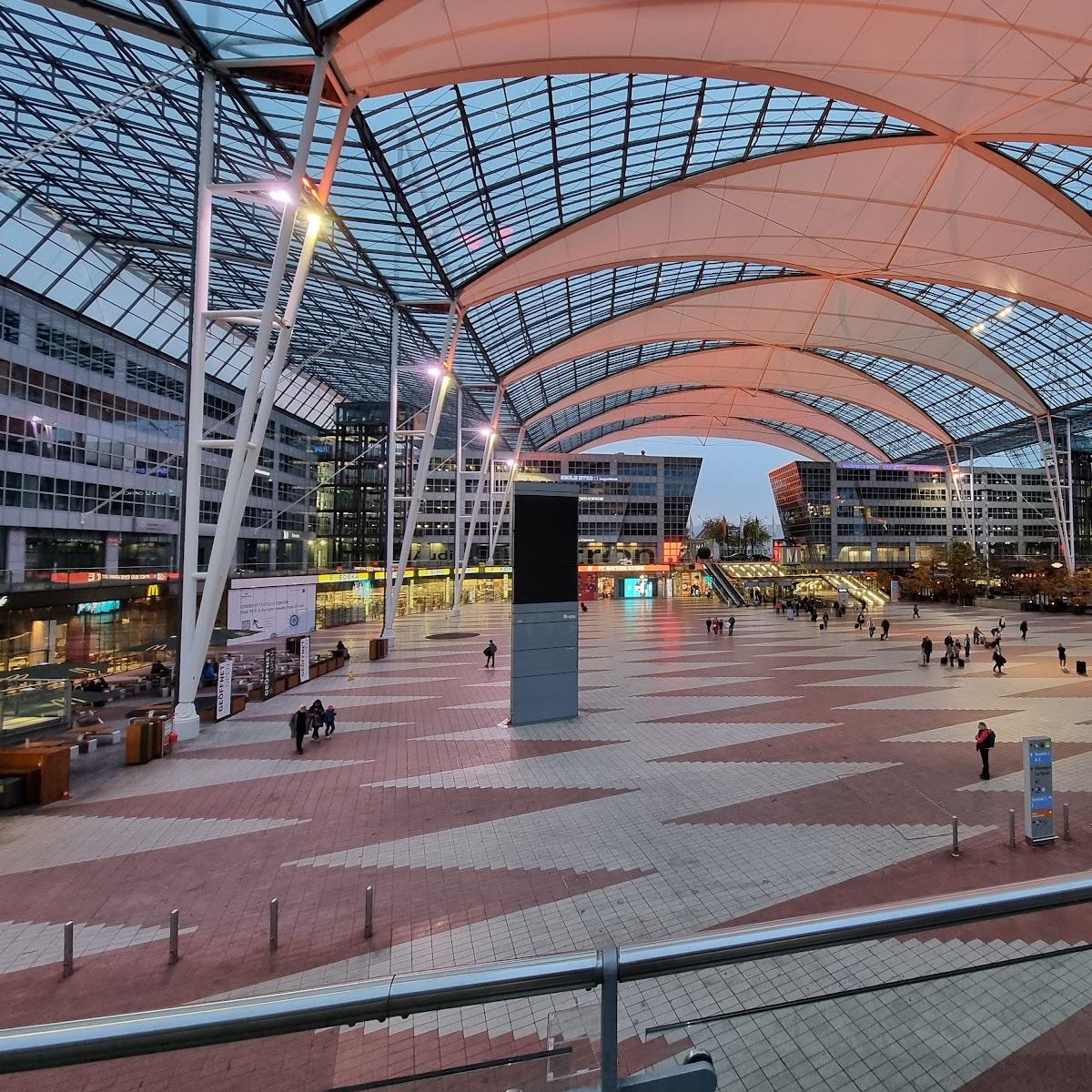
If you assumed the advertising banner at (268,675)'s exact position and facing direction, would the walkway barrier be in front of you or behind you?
in front

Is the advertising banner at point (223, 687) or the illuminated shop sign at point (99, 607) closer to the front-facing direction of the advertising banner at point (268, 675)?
the advertising banner

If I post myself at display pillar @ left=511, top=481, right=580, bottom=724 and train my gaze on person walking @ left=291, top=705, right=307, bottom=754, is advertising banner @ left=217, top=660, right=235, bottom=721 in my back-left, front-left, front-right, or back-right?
front-right

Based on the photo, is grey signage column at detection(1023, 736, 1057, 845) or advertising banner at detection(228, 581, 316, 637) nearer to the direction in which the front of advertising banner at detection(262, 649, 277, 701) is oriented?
the grey signage column

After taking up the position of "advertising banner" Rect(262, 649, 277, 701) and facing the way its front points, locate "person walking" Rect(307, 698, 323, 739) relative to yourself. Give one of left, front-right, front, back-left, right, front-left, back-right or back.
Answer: front

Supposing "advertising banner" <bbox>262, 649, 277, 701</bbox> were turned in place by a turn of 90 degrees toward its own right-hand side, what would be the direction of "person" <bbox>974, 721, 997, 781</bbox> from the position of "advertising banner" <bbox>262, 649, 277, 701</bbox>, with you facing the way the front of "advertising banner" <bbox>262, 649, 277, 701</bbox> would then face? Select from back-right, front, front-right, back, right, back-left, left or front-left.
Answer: back-left

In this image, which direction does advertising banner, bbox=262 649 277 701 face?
toward the camera

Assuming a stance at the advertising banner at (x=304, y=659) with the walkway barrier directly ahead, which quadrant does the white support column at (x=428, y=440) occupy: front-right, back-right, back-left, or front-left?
back-left

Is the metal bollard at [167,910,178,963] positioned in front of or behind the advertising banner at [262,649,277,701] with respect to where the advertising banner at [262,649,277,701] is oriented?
in front

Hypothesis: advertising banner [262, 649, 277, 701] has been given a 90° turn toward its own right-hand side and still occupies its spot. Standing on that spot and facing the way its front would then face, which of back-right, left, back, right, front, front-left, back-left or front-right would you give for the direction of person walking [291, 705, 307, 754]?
left

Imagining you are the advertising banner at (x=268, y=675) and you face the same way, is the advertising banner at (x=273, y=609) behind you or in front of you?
behind

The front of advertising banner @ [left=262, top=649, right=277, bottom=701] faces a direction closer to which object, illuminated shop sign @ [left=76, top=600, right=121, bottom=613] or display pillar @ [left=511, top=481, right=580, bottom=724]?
the display pillar

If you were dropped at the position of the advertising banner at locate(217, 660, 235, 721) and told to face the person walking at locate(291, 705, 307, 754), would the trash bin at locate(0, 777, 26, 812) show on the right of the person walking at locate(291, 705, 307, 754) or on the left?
right
